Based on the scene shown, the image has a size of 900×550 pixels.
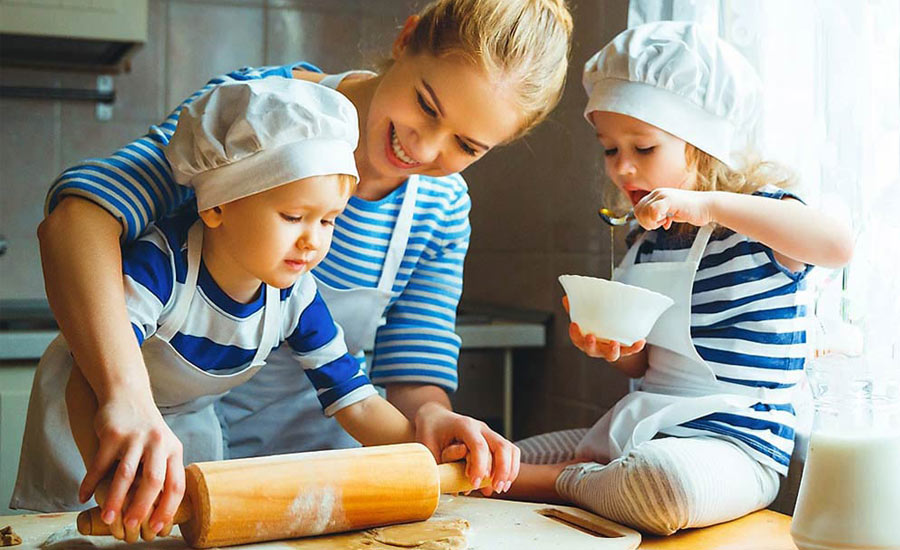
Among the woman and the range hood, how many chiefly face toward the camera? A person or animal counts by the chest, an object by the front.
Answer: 2

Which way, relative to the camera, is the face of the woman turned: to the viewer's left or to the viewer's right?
to the viewer's left

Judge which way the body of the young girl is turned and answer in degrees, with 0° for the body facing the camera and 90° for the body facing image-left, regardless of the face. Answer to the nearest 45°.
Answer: approximately 45°

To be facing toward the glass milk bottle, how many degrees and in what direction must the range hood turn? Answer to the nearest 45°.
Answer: approximately 45° to its left

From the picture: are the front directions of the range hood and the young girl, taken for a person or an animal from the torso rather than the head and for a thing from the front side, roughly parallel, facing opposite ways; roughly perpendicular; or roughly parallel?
roughly perpendicular

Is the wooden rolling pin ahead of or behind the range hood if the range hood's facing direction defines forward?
ahead

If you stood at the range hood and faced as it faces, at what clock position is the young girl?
The young girl is roughly at 11 o'clock from the range hood.

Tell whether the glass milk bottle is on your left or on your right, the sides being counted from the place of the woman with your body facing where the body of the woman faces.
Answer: on your left

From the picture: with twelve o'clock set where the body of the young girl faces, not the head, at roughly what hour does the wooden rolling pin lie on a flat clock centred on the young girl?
The wooden rolling pin is roughly at 12 o'clock from the young girl.

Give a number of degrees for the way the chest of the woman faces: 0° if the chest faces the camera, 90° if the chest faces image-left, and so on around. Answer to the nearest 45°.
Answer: approximately 0°
